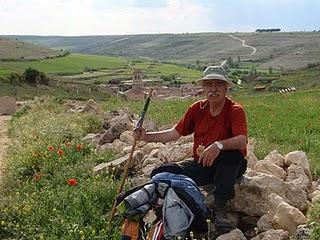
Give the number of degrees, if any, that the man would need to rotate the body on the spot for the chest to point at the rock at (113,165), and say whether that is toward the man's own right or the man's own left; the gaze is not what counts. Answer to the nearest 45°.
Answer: approximately 135° to the man's own right

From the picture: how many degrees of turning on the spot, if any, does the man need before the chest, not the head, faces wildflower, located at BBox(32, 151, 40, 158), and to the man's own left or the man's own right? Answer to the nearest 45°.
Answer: approximately 135° to the man's own right

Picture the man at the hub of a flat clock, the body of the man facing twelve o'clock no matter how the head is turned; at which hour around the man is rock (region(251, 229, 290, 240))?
The rock is roughly at 11 o'clock from the man.

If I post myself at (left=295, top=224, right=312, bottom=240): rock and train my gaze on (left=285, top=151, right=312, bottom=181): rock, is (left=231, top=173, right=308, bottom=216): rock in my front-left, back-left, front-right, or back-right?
front-left

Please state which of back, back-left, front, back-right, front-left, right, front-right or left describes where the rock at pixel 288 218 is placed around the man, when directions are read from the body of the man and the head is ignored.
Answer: front-left

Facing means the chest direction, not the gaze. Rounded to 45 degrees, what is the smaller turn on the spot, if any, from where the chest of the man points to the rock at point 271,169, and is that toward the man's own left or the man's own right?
approximately 135° to the man's own left

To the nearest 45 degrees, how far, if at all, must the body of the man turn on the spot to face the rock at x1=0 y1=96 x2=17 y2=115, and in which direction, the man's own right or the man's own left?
approximately 135° to the man's own right

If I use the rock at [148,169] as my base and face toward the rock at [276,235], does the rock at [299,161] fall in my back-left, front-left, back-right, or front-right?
front-left

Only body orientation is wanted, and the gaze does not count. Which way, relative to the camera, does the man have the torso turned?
toward the camera
